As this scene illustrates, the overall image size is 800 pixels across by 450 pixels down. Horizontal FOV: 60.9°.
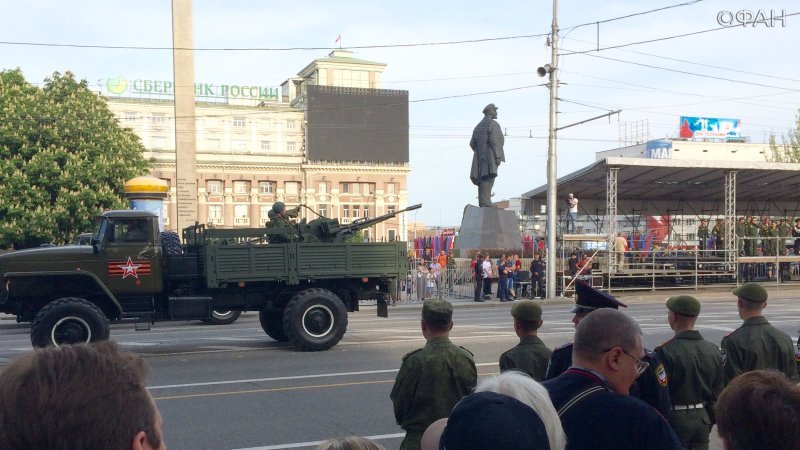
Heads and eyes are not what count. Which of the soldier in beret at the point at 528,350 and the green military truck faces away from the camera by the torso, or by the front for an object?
the soldier in beret

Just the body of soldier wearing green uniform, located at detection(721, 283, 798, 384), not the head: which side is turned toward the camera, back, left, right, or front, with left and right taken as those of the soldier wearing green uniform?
back

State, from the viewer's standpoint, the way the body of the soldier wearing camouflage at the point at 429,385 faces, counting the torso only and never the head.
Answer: away from the camera

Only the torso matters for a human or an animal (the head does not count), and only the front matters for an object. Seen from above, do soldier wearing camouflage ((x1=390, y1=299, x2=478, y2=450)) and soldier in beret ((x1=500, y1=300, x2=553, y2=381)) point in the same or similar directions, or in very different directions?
same or similar directions

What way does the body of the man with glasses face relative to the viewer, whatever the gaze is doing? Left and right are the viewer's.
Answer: facing away from the viewer and to the right of the viewer

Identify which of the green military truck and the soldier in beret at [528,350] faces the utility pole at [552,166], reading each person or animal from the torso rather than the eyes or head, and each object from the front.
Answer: the soldier in beret

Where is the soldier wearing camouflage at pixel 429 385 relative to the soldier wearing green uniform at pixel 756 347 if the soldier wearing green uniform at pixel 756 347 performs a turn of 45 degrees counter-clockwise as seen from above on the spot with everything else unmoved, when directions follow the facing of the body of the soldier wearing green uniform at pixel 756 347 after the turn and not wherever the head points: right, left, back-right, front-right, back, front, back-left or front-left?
left

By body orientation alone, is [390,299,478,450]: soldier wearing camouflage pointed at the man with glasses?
no

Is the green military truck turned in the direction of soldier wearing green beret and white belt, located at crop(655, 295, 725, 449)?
no

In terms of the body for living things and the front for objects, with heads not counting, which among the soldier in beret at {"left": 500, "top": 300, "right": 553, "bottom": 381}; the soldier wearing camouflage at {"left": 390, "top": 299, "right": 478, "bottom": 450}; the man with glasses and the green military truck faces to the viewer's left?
the green military truck

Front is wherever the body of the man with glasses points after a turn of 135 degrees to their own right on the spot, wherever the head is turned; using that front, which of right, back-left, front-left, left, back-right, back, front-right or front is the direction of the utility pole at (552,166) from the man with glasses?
back

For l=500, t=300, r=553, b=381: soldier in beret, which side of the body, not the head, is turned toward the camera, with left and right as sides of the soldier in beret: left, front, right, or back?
back

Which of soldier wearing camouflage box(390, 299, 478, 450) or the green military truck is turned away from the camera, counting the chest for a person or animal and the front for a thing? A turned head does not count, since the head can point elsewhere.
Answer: the soldier wearing camouflage

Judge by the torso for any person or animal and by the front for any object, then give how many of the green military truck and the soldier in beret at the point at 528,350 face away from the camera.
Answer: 1

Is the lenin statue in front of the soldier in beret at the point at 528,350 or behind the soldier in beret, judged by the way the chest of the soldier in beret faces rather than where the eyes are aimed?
in front

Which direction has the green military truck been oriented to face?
to the viewer's left

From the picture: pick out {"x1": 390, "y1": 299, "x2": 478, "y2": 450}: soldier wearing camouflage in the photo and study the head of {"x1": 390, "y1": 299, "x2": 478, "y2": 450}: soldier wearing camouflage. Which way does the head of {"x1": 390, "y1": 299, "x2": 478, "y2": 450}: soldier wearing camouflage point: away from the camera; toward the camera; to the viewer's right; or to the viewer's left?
away from the camera
